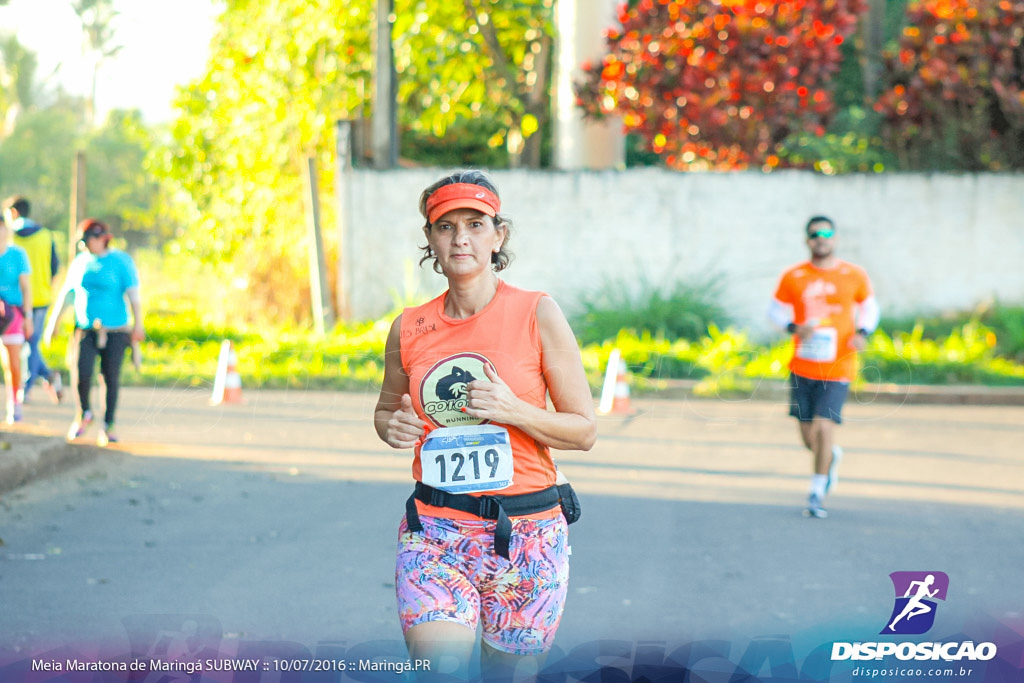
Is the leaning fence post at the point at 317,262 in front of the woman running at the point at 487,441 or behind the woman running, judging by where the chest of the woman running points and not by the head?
behind

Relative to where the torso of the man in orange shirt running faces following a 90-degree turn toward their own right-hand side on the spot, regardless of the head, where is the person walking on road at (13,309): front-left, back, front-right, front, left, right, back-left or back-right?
front

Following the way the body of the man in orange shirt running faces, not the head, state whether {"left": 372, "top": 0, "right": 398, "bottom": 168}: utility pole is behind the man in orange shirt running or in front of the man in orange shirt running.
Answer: behind

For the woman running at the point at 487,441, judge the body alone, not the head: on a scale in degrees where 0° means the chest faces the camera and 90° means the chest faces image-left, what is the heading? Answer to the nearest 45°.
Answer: approximately 0°

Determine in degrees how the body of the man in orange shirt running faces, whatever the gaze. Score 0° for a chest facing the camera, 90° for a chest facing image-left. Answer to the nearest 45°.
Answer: approximately 0°

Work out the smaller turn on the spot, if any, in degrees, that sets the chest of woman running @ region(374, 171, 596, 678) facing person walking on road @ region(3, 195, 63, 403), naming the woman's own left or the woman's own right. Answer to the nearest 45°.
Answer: approximately 135° to the woman's own right

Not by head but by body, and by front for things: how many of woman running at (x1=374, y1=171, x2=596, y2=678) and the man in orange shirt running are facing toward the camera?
2

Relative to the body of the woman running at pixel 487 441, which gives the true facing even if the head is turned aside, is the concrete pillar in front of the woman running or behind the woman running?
behind

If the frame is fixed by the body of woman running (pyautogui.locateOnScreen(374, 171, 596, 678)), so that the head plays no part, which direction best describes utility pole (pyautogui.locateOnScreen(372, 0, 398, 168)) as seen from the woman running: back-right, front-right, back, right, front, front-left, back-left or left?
back
